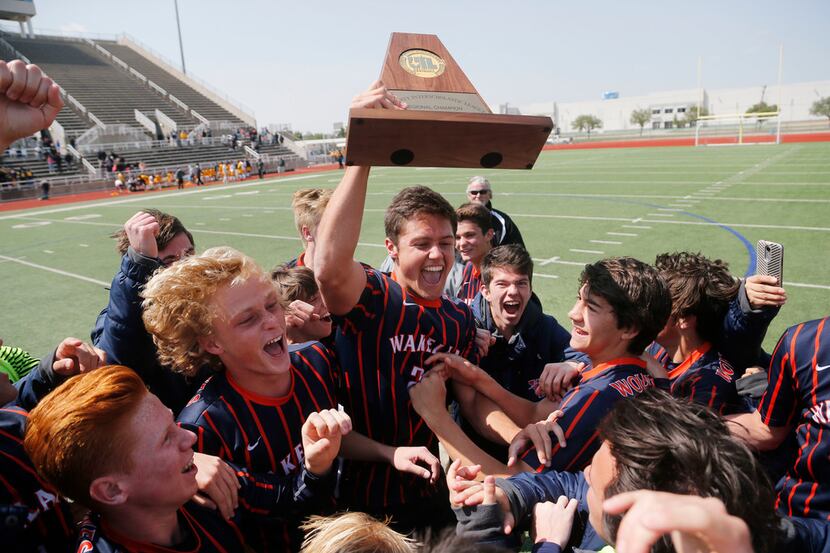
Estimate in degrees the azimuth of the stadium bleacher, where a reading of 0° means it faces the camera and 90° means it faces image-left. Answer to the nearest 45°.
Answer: approximately 315°
